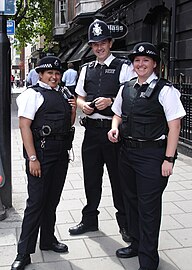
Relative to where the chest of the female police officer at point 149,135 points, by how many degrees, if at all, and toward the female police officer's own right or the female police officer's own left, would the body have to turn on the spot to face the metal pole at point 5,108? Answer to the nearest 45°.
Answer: approximately 90° to the female police officer's own right

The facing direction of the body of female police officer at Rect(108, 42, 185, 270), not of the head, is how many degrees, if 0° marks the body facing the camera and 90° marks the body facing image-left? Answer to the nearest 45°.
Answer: approximately 45°

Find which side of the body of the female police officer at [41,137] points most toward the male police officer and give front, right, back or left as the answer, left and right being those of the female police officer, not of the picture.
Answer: left

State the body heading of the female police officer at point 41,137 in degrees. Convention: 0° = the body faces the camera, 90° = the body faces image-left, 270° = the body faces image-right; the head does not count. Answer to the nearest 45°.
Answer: approximately 315°
